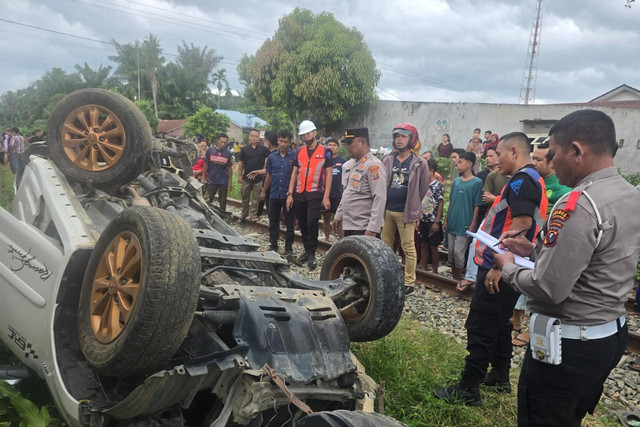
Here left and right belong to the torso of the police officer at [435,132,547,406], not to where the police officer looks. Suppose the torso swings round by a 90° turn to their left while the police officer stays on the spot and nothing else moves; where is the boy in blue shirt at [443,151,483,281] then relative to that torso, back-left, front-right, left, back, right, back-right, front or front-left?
back

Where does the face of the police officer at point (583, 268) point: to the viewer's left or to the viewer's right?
to the viewer's left

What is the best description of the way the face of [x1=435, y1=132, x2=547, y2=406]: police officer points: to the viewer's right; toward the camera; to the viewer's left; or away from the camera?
to the viewer's left

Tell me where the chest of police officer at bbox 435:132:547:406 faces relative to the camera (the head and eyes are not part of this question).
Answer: to the viewer's left

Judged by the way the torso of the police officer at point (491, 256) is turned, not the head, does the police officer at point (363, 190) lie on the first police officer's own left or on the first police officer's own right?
on the first police officer's own right

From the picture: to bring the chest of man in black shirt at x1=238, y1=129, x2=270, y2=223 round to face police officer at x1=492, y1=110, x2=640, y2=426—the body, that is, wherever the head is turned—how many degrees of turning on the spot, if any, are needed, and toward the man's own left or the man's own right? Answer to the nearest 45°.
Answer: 0° — they already face them

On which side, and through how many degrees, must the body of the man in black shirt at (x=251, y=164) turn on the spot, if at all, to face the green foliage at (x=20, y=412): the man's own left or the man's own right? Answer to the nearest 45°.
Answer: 0° — they already face it
